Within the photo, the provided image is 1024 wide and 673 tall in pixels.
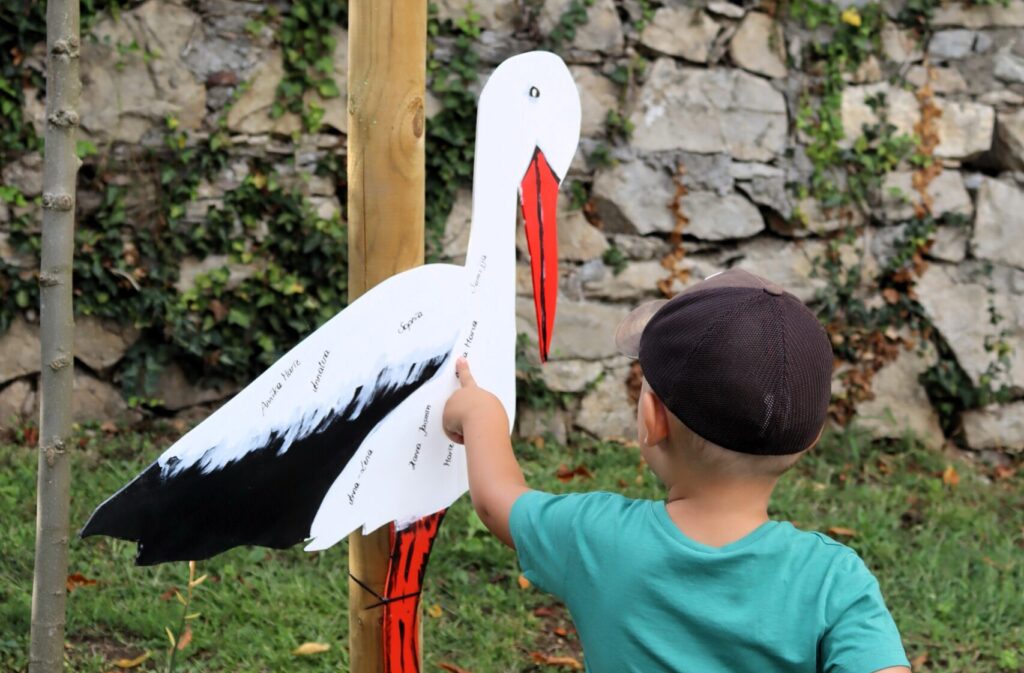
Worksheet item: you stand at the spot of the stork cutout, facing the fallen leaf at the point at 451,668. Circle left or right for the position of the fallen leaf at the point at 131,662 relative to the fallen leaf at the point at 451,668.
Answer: left

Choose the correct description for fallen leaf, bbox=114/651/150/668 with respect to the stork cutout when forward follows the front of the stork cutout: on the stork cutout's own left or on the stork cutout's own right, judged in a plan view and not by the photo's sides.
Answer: on the stork cutout's own left

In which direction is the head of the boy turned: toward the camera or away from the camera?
away from the camera

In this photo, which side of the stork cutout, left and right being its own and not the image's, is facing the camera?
right

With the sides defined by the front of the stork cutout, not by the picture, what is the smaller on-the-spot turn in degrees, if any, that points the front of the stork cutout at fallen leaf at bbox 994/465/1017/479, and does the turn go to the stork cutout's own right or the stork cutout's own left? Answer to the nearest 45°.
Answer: approximately 45° to the stork cutout's own left

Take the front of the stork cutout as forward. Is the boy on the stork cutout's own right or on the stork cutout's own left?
on the stork cutout's own right

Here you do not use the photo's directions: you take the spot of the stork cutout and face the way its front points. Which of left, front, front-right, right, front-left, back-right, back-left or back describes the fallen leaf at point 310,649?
left

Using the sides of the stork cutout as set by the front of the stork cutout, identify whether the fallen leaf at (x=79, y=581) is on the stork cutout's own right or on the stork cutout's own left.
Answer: on the stork cutout's own left

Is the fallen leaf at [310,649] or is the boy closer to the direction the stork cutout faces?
the boy
